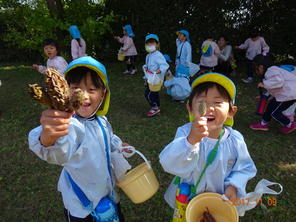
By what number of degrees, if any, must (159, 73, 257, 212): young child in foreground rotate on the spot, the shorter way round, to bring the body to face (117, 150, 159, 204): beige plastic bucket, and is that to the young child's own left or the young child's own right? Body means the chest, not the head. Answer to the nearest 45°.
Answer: approximately 90° to the young child's own right

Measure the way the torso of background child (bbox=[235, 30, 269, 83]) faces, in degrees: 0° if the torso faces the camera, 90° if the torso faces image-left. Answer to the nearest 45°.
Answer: approximately 45°

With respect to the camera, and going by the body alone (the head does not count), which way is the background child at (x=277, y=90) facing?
to the viewer's left
